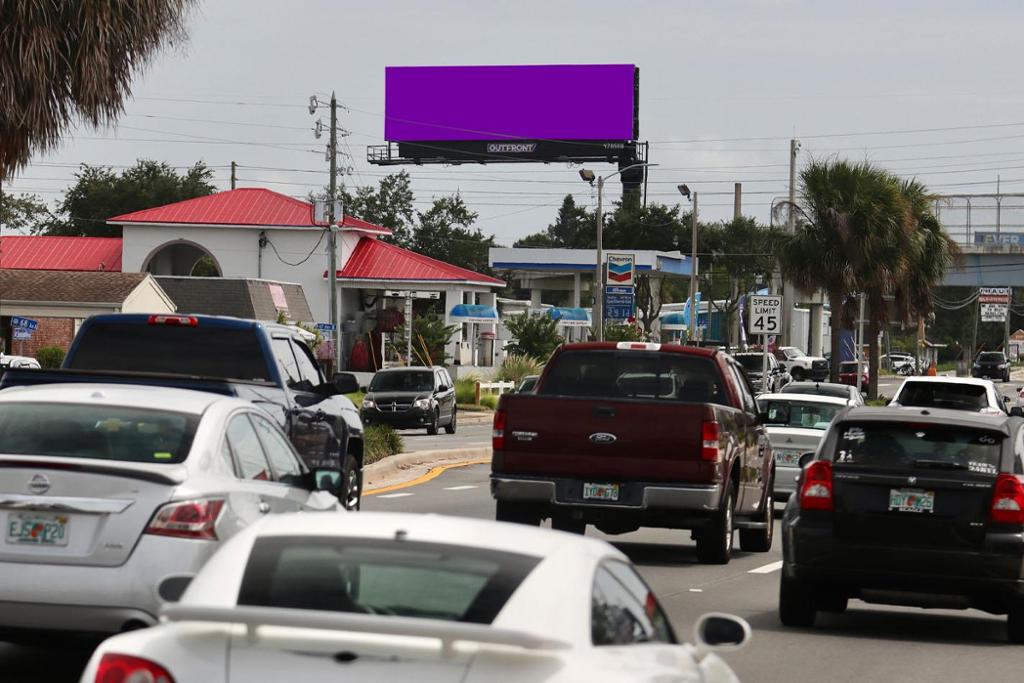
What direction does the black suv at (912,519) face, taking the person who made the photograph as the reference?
facing away from the viewer

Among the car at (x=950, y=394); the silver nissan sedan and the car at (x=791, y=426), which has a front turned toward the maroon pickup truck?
the silver nissan sedan

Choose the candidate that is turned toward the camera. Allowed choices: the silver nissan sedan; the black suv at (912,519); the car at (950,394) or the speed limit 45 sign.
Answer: the speed limit 45 sign

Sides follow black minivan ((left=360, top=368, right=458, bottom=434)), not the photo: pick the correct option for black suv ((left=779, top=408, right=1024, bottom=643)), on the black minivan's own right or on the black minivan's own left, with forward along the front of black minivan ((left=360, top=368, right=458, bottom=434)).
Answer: on the black minivan's own left

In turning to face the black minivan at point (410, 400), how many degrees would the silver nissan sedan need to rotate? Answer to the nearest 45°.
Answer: approximately 45° to its left

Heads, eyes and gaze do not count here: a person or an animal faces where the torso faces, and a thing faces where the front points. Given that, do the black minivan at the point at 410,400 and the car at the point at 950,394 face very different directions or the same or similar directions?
very different directions

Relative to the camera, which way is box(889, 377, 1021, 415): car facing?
away from the camera

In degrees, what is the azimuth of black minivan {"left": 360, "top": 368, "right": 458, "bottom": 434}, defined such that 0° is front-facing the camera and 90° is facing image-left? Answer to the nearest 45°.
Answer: approximately 45°

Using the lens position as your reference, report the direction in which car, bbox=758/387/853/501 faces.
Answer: facing away from the viewer

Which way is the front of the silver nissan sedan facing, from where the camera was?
facing away from the viewer and to the right of the viewer
